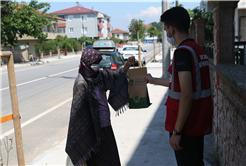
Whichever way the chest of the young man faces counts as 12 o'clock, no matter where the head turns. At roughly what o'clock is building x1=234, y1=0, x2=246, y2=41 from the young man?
The building is roughly at 2 o'clock from the young man.

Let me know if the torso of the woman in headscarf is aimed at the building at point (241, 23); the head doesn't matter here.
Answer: no

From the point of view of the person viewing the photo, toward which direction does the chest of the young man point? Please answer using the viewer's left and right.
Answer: facing away from the viewer and to the left of the viewer

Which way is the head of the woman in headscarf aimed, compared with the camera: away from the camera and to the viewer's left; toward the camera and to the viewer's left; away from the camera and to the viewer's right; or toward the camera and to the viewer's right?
toward the camera and to the viewer's right

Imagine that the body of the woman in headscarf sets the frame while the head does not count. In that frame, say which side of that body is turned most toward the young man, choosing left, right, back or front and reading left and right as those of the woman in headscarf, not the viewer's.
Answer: front

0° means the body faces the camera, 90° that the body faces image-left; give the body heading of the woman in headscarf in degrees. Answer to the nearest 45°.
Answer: approximately 315°

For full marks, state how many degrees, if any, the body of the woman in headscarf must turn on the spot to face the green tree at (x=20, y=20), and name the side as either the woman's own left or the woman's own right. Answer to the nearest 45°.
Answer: approximately 135° to the woman's own left

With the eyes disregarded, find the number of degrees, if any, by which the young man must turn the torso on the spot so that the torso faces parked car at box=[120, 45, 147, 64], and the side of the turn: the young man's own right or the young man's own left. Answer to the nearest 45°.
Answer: approximately 45° to the young man's own right

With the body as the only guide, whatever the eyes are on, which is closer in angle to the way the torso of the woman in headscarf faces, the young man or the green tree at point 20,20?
the young man

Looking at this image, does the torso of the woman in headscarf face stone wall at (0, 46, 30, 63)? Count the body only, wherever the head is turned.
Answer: no

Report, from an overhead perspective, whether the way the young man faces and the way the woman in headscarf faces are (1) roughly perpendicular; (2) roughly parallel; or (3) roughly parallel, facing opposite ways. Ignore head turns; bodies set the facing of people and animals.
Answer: roughly parallel, facing opposite ways

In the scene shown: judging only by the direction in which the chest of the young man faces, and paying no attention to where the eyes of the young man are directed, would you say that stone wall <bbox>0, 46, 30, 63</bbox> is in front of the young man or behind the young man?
in front
